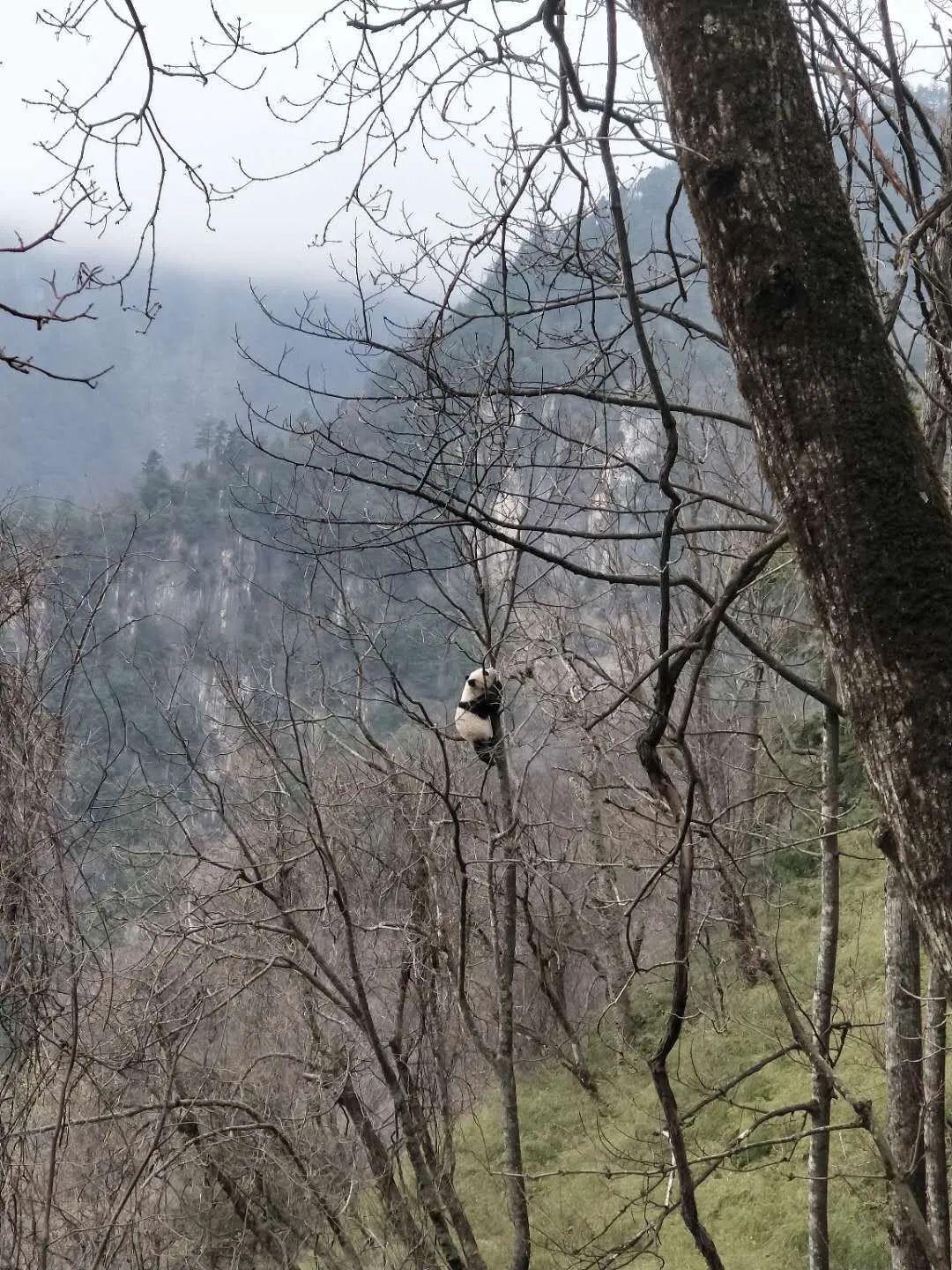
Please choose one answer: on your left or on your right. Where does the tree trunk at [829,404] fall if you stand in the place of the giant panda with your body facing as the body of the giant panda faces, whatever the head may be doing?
on your right

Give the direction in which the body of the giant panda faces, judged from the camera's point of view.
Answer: to the viewer's right
